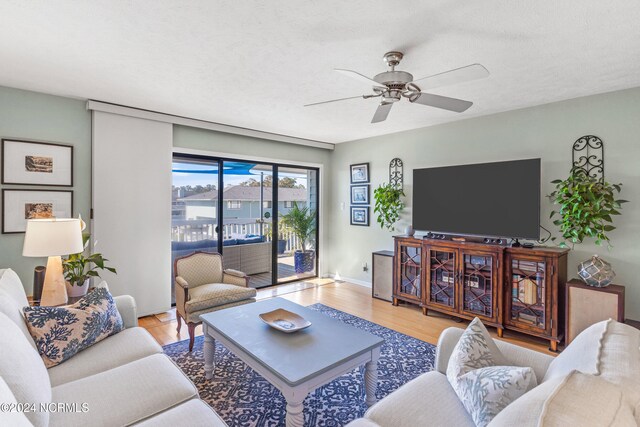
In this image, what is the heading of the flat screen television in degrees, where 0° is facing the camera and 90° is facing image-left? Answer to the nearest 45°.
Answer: approximately 45°

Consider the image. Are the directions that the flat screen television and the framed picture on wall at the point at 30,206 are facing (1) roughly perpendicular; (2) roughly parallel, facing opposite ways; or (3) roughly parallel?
roughly perpendicular

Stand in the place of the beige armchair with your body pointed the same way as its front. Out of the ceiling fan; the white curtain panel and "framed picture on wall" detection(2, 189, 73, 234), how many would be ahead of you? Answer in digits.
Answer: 1

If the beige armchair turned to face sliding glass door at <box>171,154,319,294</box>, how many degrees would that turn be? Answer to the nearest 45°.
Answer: approximately 135° to its left

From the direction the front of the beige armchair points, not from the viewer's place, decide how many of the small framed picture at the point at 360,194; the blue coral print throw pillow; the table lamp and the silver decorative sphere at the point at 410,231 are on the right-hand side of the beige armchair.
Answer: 2

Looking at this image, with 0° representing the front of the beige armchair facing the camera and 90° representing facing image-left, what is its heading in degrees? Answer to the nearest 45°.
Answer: approximately 315°

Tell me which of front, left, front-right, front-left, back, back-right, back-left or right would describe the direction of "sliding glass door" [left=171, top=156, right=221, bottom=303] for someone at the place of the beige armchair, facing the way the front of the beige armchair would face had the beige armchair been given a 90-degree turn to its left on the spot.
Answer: front-left

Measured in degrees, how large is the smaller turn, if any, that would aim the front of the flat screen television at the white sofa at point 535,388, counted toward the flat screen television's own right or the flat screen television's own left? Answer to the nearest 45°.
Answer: approximately 45° to the flat screen television's own left

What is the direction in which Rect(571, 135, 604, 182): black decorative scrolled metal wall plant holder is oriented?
toward the camera

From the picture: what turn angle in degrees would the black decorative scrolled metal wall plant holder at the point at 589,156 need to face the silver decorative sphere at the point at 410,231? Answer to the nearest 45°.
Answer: approximately 90° to its right

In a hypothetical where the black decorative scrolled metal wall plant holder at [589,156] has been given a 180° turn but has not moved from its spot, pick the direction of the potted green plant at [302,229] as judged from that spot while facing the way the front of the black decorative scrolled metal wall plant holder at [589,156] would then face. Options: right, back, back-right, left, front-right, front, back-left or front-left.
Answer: left

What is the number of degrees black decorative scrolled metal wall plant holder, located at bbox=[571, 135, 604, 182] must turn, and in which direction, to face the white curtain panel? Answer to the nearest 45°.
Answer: approximately 45° to its right

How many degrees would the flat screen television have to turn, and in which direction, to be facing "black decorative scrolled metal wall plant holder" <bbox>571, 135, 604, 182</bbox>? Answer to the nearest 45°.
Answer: approximately 135° to its left

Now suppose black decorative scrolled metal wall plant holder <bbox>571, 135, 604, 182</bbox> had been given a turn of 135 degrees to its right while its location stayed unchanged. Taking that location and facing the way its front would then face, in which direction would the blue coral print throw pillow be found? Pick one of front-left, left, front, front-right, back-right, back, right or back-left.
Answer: left

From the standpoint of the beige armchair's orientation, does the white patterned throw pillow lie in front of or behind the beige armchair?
in front

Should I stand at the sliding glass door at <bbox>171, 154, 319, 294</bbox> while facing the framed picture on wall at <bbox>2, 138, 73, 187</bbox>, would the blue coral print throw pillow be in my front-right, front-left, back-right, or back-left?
front-left

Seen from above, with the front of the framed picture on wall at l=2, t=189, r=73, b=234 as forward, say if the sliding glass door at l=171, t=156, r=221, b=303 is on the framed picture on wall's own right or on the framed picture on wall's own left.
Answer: on the framed picture on wall's own left
